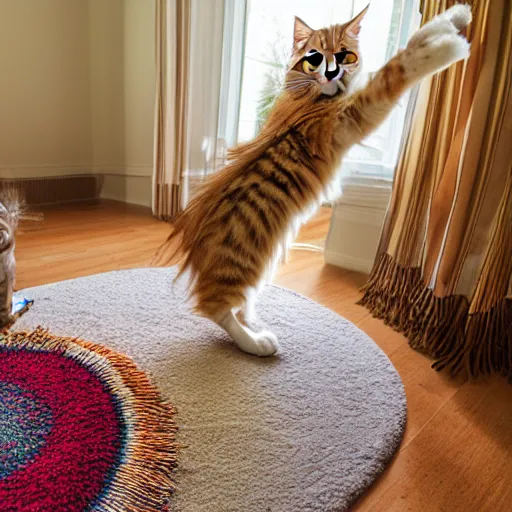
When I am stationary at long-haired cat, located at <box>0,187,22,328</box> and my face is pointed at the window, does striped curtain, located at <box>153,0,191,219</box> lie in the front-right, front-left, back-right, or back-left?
front-left

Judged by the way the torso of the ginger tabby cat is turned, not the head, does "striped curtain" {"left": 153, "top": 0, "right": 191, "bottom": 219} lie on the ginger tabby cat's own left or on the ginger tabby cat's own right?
on the ginger tabby cat's own left

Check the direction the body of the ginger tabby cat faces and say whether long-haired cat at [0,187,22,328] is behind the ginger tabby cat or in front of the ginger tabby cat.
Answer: behind
